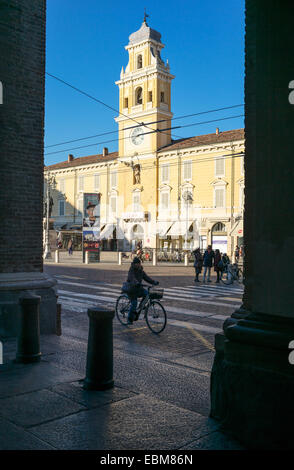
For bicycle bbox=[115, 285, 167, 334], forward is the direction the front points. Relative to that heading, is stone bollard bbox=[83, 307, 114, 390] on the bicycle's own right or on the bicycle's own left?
on the bicycle's own right

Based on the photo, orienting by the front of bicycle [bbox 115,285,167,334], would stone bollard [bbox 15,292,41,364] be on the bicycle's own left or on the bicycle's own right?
on the bicycle's own right

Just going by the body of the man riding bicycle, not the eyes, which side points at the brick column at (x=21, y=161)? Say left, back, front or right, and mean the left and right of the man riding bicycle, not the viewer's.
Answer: right

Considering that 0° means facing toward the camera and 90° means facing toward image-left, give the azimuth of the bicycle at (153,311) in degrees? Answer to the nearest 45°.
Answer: approximately 315°

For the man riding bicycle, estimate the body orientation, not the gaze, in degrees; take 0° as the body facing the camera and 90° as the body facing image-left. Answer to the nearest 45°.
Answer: approximately 315°
